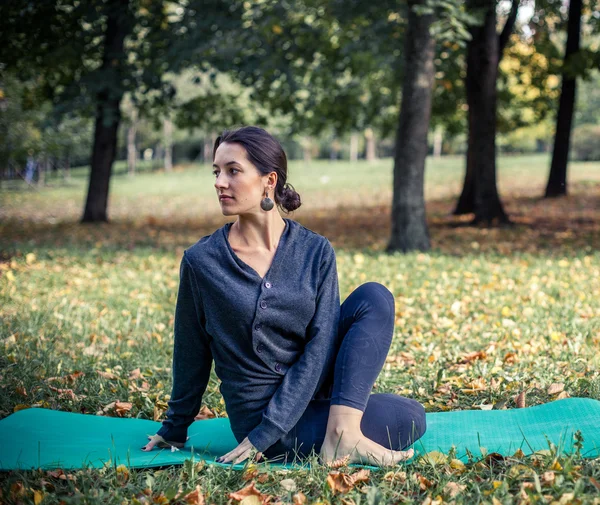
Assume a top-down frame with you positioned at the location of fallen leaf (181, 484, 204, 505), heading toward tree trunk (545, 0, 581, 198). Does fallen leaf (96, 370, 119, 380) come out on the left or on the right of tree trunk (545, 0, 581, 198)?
left

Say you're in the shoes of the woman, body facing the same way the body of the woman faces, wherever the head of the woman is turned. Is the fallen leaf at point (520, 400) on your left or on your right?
on your left

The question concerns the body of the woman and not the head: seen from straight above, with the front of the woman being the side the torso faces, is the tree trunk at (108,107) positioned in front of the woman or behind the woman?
behind

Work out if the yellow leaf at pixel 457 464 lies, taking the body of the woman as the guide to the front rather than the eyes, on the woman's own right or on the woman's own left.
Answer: on the woman's own left

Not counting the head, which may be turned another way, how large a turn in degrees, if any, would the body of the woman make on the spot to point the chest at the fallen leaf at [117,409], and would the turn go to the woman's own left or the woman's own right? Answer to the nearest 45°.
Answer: approximately 135° to the woman's own right

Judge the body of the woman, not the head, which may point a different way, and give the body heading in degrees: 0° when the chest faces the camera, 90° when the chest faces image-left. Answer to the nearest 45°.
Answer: approximately 0°

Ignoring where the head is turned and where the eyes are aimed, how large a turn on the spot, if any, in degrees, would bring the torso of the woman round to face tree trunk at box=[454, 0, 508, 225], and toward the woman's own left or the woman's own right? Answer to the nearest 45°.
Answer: approximately 180°

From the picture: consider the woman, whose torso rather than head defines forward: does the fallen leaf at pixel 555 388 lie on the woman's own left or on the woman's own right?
on the woman's own left
